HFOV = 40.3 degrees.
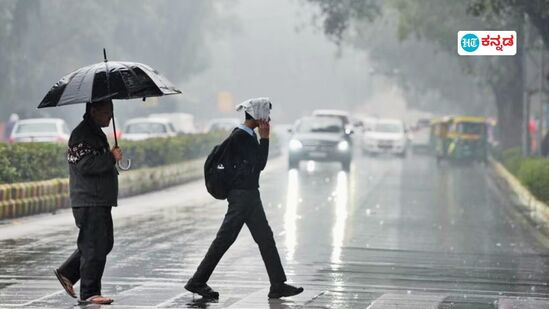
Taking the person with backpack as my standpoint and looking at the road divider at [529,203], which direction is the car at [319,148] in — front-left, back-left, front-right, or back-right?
front-left

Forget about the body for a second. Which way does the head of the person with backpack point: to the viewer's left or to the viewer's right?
to the viewer's right

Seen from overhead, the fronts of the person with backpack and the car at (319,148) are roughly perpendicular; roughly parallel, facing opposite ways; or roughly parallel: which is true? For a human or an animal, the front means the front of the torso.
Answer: roughly perpendicular

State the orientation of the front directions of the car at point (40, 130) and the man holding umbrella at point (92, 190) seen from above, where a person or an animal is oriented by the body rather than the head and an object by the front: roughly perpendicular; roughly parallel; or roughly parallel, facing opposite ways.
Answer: roughly perpendicular

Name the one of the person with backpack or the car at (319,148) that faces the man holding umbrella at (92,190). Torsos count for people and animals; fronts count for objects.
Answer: the car

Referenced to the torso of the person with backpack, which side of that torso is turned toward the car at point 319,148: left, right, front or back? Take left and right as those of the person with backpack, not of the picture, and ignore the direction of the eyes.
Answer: left

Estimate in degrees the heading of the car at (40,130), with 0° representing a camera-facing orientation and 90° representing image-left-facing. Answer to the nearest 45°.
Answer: approximately 180°

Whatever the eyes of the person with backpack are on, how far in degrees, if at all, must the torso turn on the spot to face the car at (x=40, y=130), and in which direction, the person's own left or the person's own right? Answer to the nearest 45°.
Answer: approximately 90° to the person's own left

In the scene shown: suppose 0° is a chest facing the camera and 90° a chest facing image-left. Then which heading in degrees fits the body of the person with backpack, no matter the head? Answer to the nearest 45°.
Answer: approximately 270°

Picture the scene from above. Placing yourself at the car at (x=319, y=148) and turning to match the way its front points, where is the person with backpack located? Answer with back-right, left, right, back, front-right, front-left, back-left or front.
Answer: front

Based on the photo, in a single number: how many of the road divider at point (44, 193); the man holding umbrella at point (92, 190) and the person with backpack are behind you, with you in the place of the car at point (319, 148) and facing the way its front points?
0

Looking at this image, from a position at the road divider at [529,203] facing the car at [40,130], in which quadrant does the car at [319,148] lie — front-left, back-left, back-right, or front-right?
front-right

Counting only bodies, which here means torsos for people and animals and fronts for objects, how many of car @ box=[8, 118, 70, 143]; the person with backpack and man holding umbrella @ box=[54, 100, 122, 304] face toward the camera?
0

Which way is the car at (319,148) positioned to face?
toward the camera

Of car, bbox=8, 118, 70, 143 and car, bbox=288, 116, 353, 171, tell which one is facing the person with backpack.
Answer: car, bbox=288, 116, 353, 171

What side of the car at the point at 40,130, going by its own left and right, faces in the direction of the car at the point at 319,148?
right
